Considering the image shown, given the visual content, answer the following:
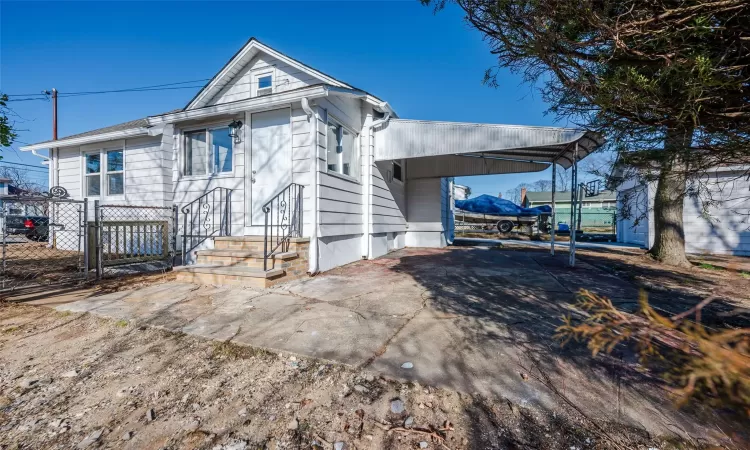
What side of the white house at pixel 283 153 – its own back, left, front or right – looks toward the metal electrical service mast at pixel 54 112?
right

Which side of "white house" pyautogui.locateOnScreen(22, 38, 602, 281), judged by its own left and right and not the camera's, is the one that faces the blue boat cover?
back

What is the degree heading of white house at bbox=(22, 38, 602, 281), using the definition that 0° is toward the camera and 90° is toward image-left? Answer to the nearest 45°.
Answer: approximately 45°
